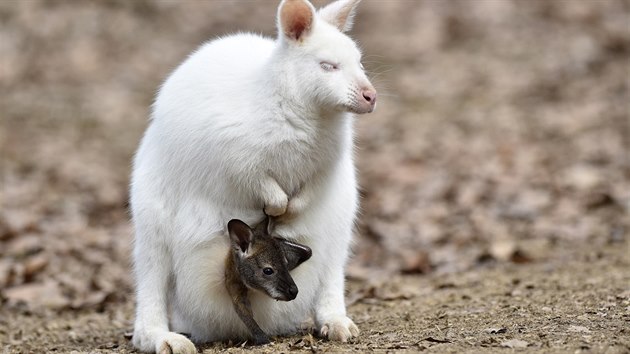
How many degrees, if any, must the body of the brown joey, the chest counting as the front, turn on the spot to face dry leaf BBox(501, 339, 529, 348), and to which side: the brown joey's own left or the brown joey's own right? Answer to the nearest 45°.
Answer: approximately 45° to the brown joey's own left

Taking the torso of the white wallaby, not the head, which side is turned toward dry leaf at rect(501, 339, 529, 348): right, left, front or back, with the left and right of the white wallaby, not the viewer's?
front

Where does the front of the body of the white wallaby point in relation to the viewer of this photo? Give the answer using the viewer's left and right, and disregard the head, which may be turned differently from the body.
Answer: facing the viewer and to the right of the viewer
